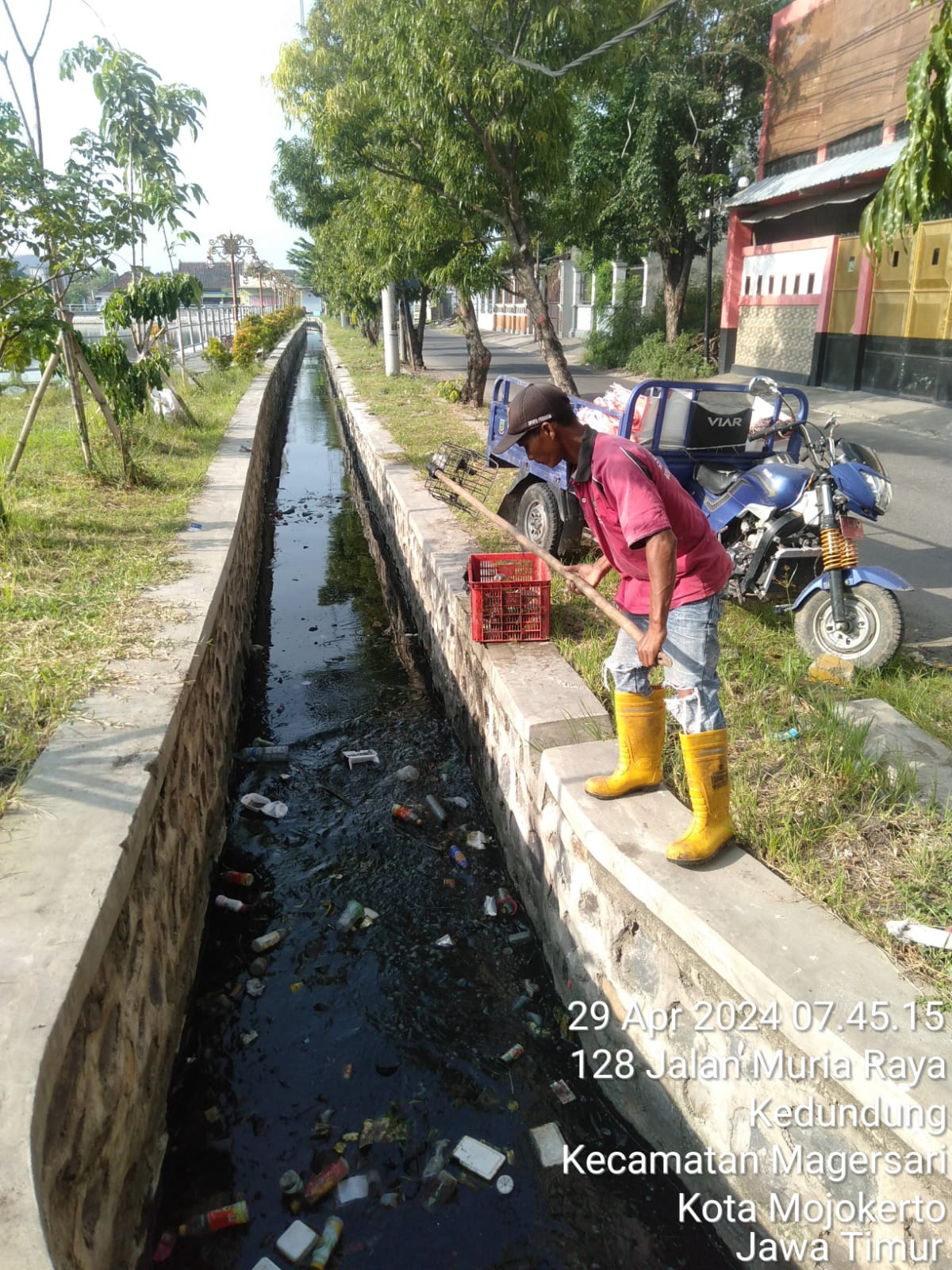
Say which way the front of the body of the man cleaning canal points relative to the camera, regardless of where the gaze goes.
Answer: to the viewer's left

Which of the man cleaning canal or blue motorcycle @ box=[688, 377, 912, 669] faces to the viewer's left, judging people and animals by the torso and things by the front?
the man cleaning canal

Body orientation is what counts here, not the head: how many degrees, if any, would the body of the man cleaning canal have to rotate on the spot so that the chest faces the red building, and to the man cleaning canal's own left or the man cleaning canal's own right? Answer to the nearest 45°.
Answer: approximately 90° to the man cleaning canal's own right

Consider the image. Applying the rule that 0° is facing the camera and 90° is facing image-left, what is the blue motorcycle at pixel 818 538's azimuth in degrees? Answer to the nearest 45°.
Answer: approximately 315°

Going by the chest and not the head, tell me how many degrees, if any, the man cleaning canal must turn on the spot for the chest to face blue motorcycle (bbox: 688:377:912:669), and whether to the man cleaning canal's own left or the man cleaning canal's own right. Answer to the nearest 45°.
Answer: approximately 135° to the man cleaning canal's own right

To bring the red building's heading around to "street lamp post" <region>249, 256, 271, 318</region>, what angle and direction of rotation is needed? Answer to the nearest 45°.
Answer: approximately 90° to its right

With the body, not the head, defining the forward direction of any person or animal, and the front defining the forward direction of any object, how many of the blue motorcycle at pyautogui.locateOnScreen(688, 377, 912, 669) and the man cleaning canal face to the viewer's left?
1

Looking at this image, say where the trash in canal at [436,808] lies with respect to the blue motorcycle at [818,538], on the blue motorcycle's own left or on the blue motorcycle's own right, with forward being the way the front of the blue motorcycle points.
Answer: on the blue motorcycle's own right

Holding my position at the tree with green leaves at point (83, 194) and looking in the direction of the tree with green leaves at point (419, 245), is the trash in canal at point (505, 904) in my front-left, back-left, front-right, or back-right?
back-right

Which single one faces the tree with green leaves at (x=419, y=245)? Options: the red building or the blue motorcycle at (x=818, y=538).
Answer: the red building
